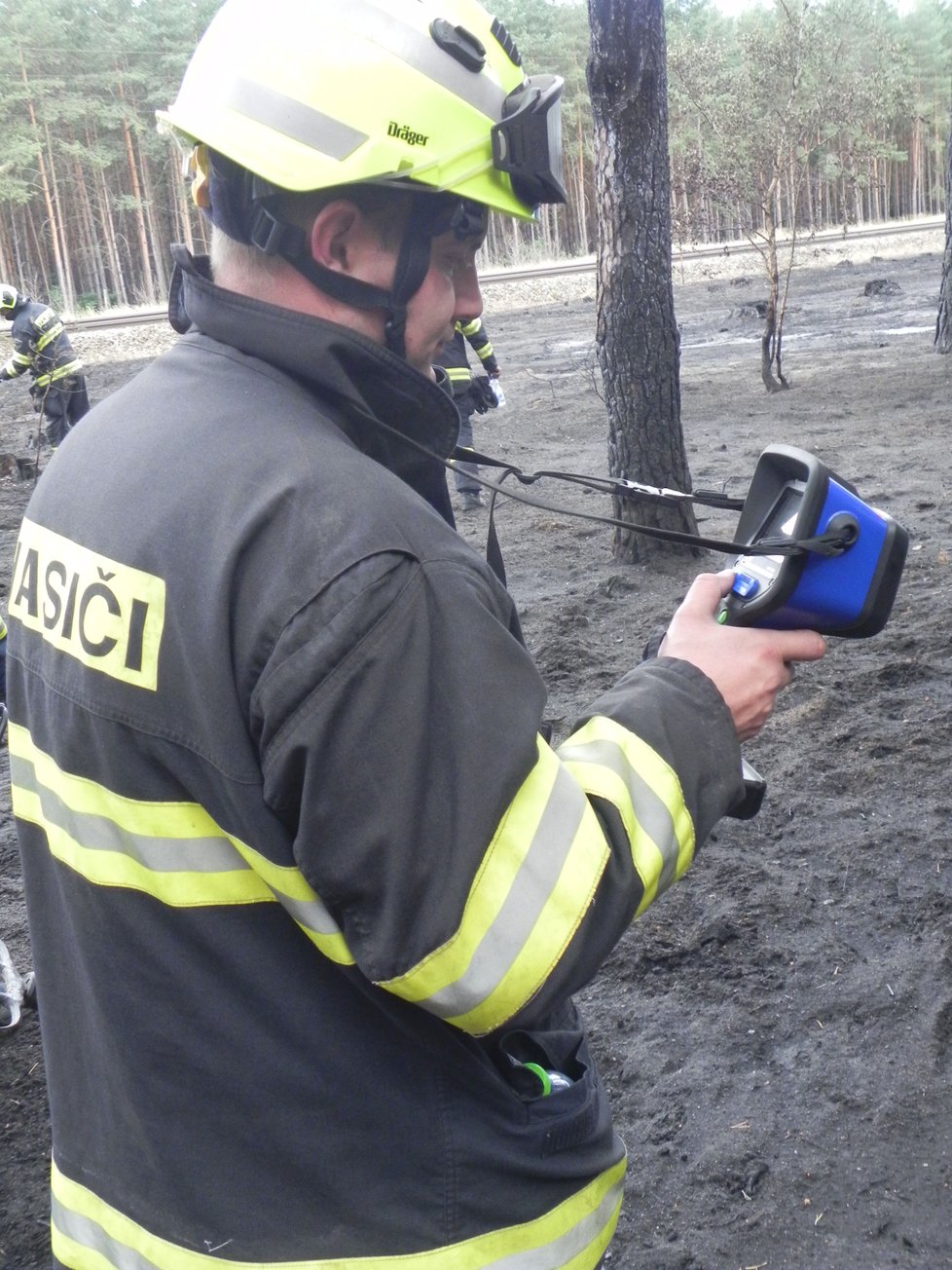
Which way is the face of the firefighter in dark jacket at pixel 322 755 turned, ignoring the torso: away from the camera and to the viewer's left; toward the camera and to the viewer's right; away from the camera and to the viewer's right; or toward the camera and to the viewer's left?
away from the camera and to the viewer's right

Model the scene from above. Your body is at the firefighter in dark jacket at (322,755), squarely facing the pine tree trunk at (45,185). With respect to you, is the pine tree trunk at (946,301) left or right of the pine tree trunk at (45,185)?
right

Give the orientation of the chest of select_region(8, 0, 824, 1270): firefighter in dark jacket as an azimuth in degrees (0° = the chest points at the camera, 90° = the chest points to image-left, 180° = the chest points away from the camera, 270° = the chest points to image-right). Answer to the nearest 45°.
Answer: approximately 225°

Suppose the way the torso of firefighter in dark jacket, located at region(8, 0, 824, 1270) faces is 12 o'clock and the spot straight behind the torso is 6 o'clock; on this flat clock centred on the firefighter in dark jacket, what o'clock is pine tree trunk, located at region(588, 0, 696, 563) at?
The pine tree trunk is roughly at 11 o'clock from the firefighter in dark jacket.

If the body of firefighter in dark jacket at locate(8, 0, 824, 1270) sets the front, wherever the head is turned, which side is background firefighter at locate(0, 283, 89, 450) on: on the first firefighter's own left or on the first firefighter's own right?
on the first firefighter's own left

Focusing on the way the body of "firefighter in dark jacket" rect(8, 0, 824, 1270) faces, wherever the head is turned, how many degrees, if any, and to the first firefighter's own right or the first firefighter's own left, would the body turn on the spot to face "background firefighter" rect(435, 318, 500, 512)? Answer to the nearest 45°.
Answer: approximately 45° to the first firefighter's own left

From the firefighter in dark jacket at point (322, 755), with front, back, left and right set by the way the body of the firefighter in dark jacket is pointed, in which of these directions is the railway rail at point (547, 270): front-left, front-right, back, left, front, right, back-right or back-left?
front-left
